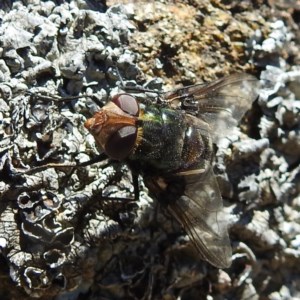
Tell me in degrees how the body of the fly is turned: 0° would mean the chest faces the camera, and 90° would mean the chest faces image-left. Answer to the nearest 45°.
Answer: approximately 90°
